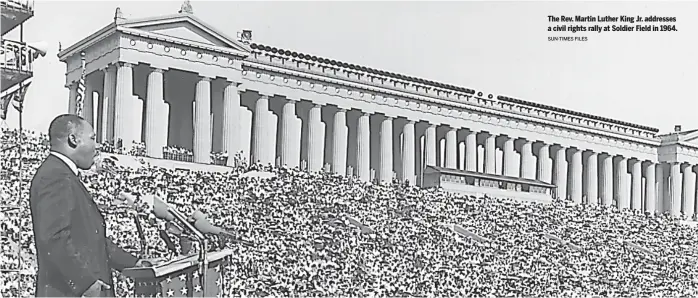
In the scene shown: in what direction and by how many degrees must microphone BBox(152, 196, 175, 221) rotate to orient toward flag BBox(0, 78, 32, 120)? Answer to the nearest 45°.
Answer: approximately 90° to its right

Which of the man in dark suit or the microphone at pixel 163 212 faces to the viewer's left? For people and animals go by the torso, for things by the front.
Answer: the microphone

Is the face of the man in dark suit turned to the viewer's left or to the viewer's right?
to the viewer's right

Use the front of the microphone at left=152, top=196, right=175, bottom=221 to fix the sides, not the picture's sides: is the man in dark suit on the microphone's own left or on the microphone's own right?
on the microphone's own left

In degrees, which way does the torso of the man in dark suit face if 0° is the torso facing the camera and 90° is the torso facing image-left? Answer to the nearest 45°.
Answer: approximately 270°

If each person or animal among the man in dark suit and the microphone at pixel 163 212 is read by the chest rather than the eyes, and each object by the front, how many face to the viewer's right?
1

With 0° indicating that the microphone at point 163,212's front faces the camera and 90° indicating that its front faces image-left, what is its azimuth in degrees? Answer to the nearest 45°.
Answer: approximately 90°

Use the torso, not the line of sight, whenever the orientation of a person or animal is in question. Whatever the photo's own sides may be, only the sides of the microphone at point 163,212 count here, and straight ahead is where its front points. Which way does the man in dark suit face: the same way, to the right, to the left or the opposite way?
the opposite way
